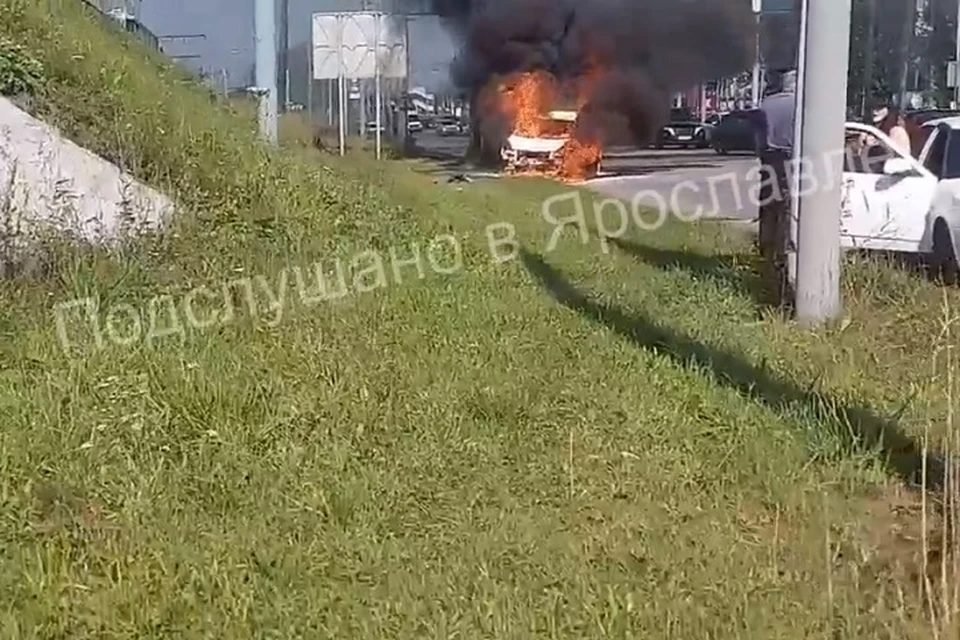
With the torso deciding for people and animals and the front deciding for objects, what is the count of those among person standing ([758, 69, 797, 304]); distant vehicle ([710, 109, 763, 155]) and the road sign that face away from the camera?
2

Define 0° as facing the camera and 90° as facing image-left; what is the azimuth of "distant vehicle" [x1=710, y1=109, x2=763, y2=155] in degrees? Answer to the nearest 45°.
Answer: approximately 45°

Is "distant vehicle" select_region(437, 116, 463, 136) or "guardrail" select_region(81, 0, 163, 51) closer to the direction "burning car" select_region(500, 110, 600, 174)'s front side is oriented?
the guardrail

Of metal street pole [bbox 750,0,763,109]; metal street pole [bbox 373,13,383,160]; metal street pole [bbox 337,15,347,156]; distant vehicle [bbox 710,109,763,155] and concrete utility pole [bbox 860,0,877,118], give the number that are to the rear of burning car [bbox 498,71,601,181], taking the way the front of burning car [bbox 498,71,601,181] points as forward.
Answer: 3

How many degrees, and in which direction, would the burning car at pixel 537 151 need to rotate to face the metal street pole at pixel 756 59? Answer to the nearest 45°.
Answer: approximately 180°

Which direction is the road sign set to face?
away from the camera

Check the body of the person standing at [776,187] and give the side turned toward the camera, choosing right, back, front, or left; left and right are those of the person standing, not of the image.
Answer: back

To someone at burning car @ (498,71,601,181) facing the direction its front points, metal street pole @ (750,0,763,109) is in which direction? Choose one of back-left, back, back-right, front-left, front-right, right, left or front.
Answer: back

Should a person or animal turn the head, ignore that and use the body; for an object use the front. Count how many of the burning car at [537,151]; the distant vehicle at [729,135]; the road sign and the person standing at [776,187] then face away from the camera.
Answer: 2

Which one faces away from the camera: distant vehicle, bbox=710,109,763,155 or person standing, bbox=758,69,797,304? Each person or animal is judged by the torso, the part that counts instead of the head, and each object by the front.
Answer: the person standing
